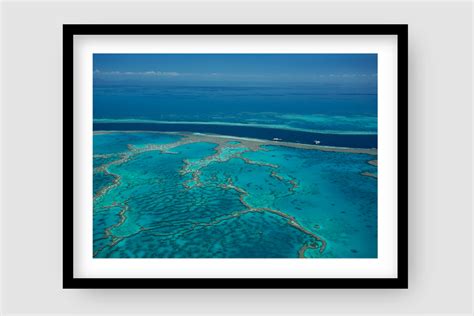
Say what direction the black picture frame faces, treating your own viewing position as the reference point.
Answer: facing the viewer
